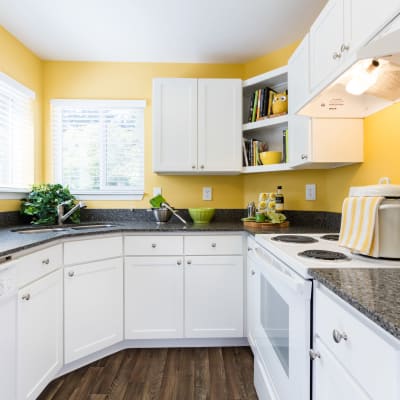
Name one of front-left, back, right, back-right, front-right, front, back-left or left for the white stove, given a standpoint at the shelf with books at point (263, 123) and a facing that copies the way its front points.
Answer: front-left

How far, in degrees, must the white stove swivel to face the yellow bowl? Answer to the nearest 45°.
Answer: approximately 90° to its right

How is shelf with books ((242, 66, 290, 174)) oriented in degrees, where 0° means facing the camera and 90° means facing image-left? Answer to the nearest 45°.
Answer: approximately 45°

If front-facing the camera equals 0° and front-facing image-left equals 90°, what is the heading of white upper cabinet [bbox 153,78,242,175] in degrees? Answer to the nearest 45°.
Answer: approximately 0°

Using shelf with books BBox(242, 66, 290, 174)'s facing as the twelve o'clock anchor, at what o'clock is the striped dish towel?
The striped dish towel is roughly at 10 o'clock from the shelf with books.

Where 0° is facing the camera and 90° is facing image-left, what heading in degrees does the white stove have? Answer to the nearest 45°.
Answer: approximately 90°

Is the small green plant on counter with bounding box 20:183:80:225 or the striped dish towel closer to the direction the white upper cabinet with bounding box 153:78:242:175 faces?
the striped dish towel

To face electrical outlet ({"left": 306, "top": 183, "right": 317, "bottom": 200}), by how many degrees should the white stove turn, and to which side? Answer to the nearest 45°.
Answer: approximately 90° to its right

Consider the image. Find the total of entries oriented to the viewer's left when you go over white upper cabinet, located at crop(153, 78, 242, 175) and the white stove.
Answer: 1

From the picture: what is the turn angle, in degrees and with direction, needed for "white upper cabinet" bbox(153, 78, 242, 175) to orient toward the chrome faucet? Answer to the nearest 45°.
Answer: approximately 90° to its right
